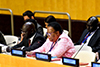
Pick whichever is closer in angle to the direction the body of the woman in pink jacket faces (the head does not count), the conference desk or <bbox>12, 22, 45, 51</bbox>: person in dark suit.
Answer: the conference desk

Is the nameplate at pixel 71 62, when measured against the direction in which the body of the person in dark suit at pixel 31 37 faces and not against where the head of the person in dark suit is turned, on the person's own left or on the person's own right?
on the person's own left

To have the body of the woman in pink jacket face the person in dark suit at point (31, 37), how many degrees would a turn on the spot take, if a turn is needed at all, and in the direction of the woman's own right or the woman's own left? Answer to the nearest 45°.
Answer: approximately 90° to the woman's own right

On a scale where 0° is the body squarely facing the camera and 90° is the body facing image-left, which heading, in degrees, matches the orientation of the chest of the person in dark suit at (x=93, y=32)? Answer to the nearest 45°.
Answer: approximately 45°

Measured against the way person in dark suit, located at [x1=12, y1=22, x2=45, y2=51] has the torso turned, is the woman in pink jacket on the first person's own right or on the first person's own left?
on the first person's own left

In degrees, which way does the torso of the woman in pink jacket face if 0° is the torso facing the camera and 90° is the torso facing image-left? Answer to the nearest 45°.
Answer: approximately 45°

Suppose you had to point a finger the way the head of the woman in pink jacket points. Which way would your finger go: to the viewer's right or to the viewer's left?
to the viewer's left
